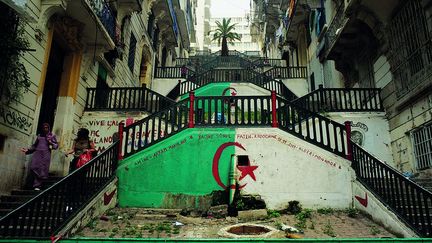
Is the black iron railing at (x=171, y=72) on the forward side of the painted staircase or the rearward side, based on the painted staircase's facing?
on the rearward side

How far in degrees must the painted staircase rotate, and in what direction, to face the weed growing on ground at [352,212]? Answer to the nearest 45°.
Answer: approximately 90° to its left

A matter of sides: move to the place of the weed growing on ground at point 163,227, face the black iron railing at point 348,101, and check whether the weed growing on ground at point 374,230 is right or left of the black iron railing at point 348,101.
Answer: right

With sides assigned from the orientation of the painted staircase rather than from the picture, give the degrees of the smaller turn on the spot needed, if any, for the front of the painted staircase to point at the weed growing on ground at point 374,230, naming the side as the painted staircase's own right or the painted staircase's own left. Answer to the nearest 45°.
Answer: approximately 90° to the painted staircase's own left

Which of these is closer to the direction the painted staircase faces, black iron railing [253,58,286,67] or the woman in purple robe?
the woman in purple robe

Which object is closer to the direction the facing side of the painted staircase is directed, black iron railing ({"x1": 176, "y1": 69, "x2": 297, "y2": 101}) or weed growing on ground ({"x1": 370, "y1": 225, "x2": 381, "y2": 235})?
the weed growing on ground

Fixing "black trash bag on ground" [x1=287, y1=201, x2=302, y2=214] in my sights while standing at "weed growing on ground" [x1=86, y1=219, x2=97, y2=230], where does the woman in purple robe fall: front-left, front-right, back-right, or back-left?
back-left

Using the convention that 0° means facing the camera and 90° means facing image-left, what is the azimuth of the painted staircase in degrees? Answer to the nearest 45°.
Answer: approximately 0°
